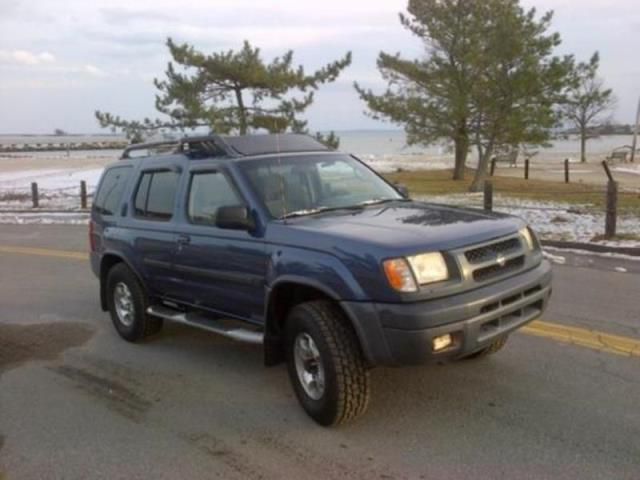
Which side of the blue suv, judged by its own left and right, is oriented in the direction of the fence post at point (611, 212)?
left

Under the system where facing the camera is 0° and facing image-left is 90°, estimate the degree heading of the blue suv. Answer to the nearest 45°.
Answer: approximately 315°
